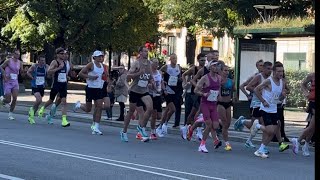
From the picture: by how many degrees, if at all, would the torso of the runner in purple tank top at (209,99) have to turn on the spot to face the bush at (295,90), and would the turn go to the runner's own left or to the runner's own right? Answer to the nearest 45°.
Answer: approximately 135° to the runner's own left

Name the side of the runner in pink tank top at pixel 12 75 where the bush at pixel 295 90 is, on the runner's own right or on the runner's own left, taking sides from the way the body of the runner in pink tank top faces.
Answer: on the runner's own left

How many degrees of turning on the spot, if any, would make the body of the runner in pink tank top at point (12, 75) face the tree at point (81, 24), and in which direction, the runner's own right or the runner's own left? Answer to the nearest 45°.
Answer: approximately 135° to the runner's own left

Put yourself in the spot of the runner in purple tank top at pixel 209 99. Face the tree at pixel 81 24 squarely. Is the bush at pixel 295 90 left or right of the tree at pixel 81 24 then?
right

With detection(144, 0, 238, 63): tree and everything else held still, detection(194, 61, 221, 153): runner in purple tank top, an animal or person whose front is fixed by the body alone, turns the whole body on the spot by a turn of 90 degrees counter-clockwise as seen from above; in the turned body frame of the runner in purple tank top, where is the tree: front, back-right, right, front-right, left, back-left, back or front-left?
front-left
